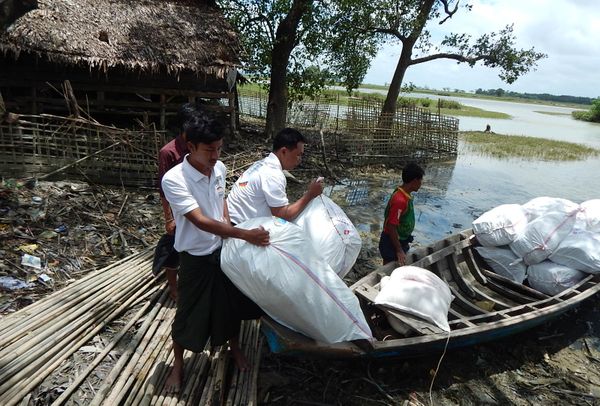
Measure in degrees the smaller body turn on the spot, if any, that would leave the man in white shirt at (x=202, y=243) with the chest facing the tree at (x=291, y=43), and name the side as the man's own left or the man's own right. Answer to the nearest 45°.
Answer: approximately 135° to the man's own left

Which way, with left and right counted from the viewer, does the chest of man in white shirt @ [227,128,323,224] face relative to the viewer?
facing to the right of the viewer

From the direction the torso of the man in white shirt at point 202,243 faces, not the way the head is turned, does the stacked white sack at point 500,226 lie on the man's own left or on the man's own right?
on the man's own left

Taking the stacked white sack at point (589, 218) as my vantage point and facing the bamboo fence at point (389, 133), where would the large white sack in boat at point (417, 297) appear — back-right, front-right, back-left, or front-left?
back-left

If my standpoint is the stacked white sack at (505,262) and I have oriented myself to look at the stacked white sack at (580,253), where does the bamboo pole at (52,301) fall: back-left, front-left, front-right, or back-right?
back-right

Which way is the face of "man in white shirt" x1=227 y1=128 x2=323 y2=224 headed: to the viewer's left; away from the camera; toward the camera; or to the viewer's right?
to the viewer's right

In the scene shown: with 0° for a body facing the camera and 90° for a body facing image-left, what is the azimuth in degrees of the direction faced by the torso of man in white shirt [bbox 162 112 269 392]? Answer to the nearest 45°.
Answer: approximately 315°

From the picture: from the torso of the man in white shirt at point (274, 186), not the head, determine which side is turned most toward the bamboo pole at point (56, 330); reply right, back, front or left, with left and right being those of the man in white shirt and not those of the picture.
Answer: back

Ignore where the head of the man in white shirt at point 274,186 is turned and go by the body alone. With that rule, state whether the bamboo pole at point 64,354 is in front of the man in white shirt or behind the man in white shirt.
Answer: behind
